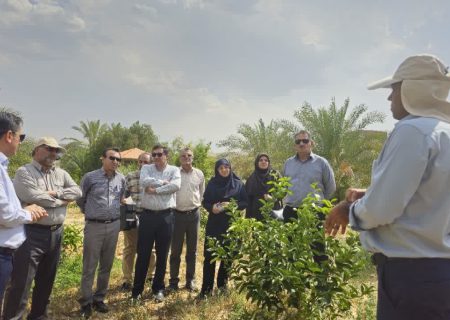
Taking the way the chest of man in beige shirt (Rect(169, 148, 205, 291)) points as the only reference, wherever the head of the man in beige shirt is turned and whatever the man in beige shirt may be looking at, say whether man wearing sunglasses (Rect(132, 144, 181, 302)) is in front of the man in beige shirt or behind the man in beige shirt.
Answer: in front

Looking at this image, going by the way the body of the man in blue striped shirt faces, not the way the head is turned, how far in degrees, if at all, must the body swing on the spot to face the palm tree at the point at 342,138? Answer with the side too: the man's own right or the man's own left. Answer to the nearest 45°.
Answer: approximately 90° to the man's own left

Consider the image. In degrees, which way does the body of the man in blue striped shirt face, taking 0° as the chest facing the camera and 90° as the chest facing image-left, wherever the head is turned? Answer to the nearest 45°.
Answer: approximately 315°

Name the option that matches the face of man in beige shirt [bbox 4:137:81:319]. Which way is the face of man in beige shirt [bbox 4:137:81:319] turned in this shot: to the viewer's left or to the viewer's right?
to the viewer's right

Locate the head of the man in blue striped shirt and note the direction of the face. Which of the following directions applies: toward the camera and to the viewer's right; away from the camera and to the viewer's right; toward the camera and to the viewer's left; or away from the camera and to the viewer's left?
toward the camera and to the viewer's right

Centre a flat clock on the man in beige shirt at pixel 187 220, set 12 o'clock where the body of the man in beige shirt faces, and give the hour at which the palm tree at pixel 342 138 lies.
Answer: The palm tree is roughly at 7 o'clock from the man in beige shirt.

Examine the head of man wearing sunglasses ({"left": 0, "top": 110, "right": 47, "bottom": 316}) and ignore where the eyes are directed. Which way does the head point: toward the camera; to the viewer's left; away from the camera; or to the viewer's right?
to the viewer's right

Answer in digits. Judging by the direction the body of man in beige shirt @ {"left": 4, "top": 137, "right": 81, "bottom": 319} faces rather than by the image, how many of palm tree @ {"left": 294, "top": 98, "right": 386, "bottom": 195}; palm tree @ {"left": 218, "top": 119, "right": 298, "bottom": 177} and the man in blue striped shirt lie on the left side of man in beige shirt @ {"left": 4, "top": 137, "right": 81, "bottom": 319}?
3

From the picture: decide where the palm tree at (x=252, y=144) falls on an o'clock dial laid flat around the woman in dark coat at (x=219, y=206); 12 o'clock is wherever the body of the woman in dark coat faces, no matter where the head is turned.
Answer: The palm tree is roughly at 6 o'clock from the woman in dark coat.

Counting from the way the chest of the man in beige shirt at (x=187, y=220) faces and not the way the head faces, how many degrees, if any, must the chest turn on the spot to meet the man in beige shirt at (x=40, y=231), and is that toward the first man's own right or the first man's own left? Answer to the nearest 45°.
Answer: approximately 45° to the first man's own right

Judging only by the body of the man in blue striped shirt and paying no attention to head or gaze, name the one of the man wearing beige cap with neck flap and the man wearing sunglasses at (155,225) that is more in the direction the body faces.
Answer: the man wearing beige cap with neck flap

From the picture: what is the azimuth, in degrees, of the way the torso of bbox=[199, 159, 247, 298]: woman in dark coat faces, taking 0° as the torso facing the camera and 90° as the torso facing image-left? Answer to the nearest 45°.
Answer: approximately 0°

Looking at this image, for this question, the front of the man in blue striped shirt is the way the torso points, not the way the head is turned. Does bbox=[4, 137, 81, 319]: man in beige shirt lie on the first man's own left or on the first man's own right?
on the first man's own right

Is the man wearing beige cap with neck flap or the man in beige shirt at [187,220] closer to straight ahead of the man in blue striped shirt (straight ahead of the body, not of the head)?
the man wearing beige cap with neck flap
